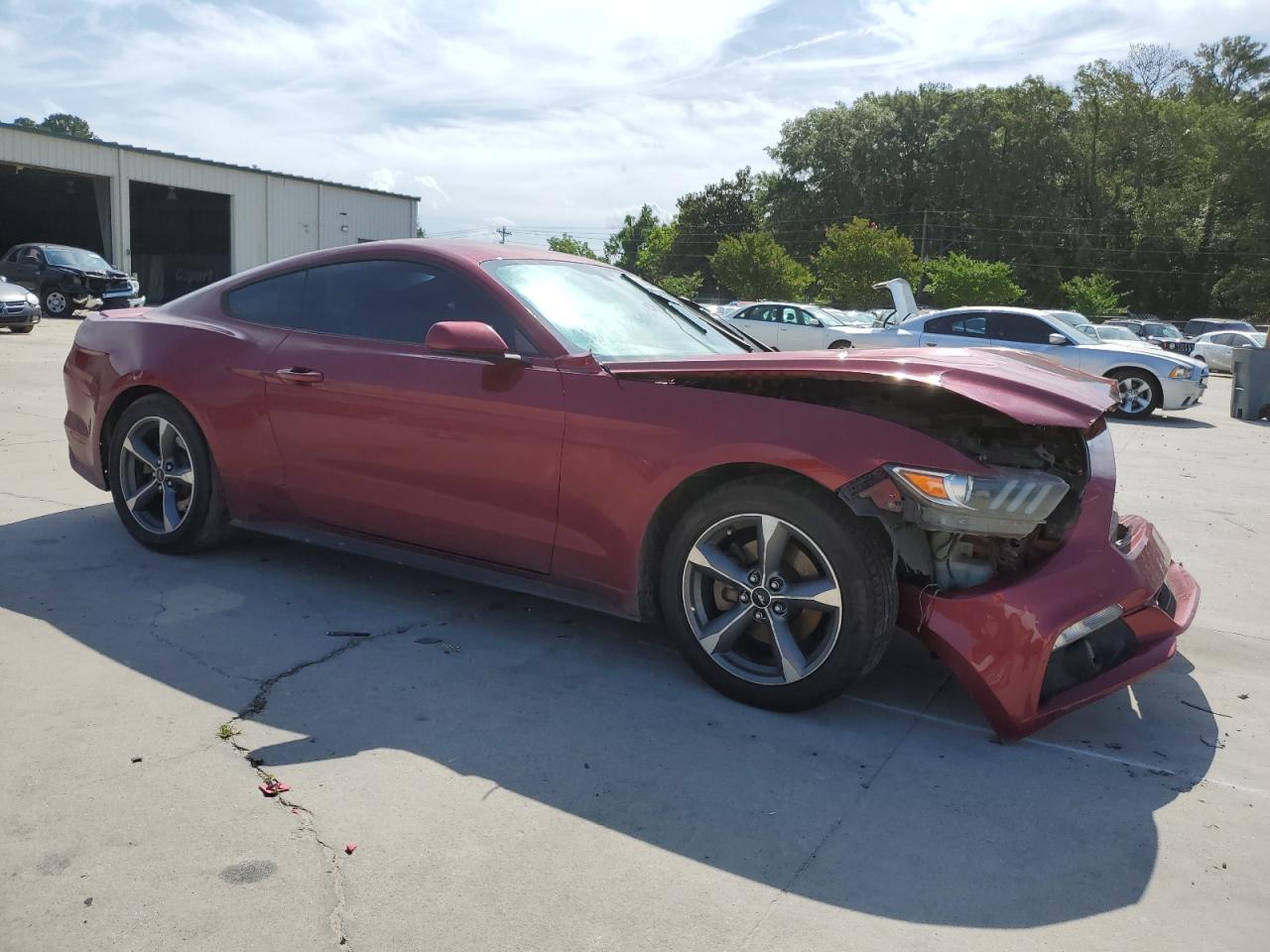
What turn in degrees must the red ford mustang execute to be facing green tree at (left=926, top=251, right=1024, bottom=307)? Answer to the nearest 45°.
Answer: approximately 135° to its left

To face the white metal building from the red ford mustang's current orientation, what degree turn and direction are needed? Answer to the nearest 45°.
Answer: approximately 180°

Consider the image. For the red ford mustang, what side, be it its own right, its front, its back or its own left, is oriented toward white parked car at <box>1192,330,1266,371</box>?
left

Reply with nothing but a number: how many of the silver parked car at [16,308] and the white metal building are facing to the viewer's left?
0

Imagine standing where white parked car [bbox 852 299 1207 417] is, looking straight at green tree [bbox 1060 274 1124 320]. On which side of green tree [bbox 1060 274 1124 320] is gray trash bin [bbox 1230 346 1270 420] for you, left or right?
right

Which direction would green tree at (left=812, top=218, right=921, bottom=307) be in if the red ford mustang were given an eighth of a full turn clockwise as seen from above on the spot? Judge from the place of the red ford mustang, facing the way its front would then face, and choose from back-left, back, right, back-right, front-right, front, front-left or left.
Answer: back

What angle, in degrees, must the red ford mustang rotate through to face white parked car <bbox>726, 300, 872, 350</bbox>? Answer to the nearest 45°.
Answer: approximately 135° to its left

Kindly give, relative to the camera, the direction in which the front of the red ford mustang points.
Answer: facing the viewer and to the right of the viewer

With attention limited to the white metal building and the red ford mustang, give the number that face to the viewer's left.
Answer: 0

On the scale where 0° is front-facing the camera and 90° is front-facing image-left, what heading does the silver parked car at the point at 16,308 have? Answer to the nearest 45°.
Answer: approximately 315°
